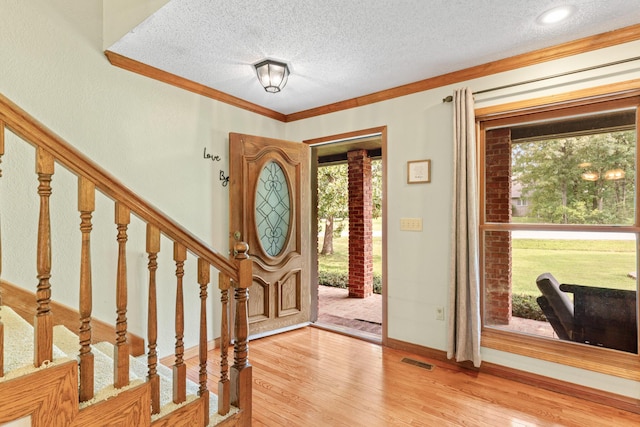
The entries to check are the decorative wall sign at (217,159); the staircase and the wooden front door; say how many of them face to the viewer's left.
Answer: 0

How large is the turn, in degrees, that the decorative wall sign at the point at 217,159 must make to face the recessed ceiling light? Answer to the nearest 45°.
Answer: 0° — it already faces it

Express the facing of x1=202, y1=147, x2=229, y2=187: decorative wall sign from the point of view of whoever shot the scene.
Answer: facing the viewer and to the right of the viewer

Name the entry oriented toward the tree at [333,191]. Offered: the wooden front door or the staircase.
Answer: the staircase

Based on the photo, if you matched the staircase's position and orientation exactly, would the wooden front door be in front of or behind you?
in front

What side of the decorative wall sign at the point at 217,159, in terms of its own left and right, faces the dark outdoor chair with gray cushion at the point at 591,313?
front

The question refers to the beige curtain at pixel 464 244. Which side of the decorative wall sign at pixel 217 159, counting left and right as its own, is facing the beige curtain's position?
front

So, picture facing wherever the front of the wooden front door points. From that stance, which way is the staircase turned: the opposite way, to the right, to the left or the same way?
to the left

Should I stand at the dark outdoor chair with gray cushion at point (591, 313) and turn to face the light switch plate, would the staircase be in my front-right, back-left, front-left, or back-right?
front-left

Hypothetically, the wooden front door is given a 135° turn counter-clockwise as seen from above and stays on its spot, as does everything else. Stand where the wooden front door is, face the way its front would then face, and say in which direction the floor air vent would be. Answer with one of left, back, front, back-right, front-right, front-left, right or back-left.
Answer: back-right

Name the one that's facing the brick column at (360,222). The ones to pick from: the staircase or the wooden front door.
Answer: the staircase

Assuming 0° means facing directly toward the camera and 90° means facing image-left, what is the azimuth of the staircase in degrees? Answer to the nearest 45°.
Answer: approximately 225°
